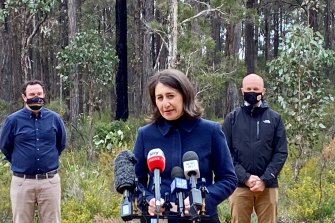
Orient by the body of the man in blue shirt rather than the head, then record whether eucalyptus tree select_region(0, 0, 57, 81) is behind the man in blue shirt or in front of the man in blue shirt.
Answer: behind

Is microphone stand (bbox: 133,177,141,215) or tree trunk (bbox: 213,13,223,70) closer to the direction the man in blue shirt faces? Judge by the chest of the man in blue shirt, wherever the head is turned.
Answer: the microphone stand

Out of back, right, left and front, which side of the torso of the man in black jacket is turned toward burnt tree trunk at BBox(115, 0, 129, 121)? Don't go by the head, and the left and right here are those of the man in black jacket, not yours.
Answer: back

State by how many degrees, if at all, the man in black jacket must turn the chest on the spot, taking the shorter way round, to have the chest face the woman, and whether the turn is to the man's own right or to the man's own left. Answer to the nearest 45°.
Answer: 0° — they already face them

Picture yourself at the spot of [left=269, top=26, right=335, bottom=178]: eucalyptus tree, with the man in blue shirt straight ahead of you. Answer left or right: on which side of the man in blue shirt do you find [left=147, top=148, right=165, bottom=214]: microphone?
left

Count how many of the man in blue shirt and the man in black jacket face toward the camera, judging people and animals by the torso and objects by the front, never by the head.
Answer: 2

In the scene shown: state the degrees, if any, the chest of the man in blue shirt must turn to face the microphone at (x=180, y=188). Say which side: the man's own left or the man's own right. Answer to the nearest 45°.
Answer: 0° — they already face it

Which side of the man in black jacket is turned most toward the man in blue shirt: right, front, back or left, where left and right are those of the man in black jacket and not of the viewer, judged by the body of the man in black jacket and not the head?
right

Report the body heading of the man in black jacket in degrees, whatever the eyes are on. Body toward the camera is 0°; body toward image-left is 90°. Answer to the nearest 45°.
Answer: approximately 0°

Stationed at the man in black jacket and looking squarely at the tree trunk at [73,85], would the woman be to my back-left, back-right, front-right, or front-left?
back-left
